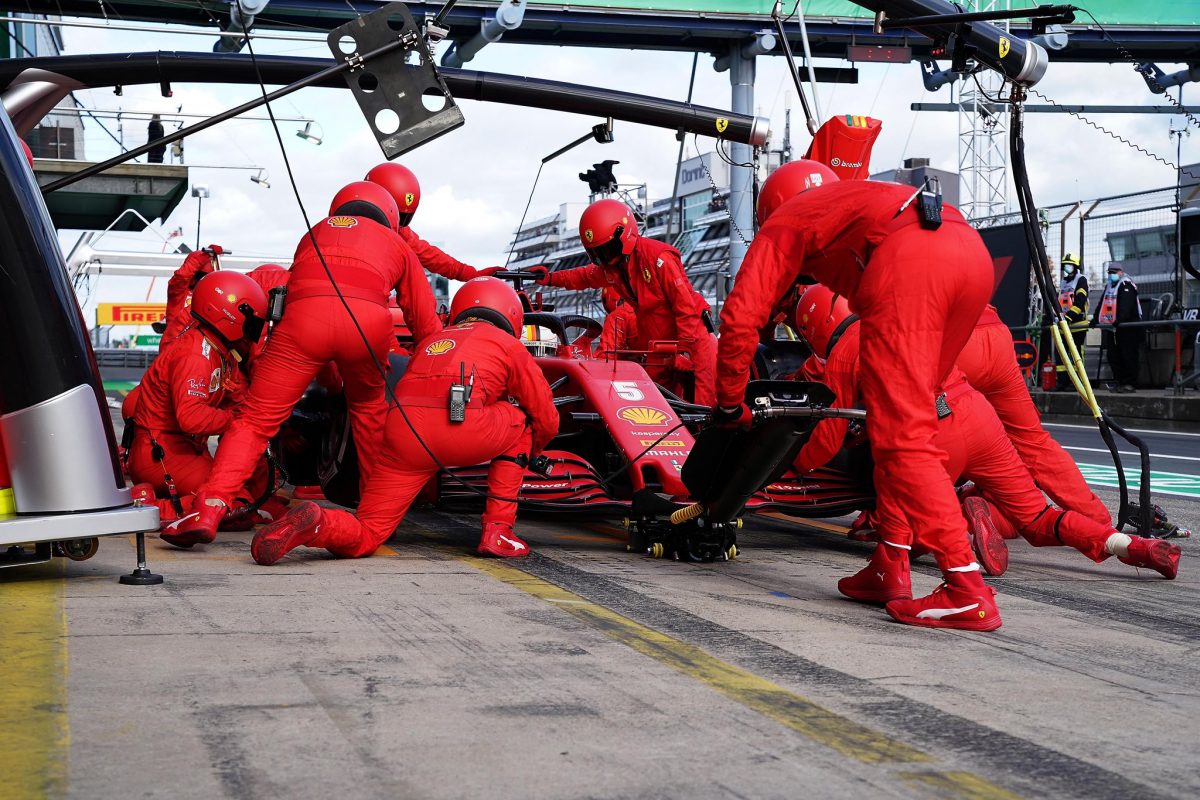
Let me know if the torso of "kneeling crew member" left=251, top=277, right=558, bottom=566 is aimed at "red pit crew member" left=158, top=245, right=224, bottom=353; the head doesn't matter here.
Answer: no

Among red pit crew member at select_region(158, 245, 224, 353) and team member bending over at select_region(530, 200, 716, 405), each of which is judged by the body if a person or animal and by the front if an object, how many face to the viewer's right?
1

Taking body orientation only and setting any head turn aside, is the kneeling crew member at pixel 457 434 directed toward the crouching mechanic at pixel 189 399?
no

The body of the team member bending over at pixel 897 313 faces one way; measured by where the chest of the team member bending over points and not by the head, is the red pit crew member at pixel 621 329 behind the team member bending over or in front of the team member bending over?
in front

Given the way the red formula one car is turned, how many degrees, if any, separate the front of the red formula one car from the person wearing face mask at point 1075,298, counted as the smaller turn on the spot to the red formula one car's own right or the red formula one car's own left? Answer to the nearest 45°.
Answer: approximately 90° to the red formula one car's own left

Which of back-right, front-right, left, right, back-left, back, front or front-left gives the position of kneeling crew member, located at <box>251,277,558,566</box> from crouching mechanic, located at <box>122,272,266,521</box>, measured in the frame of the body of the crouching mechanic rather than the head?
front-right

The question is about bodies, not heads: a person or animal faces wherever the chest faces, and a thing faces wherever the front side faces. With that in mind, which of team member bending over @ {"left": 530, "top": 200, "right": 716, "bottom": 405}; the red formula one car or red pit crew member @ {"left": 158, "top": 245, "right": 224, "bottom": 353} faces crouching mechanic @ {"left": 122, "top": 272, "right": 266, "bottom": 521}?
the team member bending over

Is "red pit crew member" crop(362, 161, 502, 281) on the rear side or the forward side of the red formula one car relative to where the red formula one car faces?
on the rear side

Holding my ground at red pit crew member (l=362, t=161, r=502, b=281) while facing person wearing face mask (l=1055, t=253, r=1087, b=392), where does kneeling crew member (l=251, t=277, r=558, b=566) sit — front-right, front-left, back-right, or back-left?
back-right

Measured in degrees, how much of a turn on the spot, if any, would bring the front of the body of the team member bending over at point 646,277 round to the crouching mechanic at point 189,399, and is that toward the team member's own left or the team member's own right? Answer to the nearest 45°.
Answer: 0° — they already face them

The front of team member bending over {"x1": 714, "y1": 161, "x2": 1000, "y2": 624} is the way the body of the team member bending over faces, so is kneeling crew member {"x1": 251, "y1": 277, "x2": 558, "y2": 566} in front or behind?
in front

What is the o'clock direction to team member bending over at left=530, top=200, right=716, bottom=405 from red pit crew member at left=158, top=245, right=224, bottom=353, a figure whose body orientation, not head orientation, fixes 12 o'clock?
The team member bending over is roughly at 1 o'clock from the red pit crew member.

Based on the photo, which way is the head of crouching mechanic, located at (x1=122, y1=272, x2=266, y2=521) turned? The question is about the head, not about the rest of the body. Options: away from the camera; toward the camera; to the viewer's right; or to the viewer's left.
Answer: to the viewer's right

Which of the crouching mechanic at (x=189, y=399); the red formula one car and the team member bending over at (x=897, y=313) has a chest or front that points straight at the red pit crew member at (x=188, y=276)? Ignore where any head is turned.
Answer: the team member bending over

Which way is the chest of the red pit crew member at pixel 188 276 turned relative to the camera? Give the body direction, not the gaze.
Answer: to the viewer's right

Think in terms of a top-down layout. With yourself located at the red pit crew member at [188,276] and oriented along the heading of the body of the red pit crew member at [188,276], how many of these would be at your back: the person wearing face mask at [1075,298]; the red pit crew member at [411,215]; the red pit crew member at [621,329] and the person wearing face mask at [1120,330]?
0

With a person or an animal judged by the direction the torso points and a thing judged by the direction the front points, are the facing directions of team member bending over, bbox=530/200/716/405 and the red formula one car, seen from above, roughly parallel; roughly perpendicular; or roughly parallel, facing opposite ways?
roughly perpendicular

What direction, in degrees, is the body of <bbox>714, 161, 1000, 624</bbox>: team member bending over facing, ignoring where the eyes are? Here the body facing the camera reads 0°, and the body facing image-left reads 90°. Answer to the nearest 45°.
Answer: approximately 135°

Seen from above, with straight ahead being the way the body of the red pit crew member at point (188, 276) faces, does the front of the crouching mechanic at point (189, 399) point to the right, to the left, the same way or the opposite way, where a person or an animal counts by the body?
the same way
